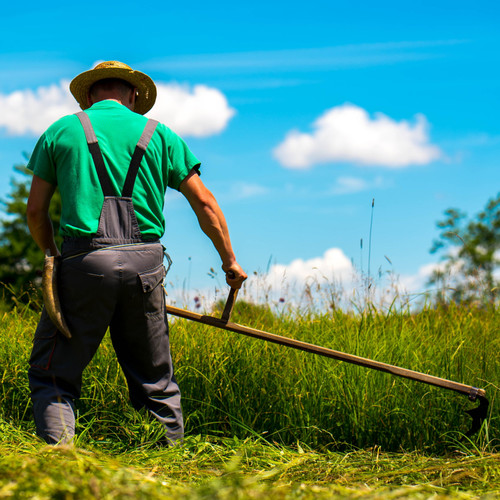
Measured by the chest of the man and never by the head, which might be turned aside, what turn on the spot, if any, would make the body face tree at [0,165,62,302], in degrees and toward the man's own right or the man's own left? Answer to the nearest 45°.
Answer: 0° — they already face it

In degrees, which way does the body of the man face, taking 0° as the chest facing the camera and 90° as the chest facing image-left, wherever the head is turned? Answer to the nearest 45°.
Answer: approximately 180°
